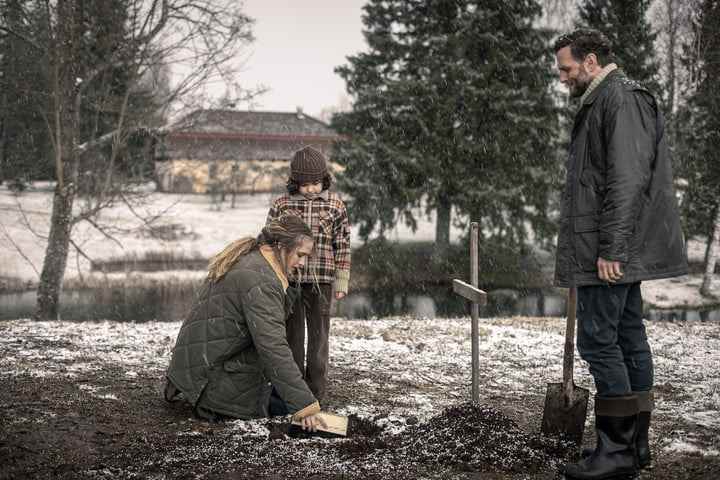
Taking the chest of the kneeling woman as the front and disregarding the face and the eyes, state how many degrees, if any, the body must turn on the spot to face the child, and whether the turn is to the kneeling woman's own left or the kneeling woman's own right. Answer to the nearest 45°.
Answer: approximately 45° to the kneeling woman's own left

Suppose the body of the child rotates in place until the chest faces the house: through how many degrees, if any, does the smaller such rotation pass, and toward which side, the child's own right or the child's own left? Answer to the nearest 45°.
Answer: approximately 180°

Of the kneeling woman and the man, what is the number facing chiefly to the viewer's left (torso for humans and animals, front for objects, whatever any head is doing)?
1

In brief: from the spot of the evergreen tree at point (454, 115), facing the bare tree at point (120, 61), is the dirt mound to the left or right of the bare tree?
left

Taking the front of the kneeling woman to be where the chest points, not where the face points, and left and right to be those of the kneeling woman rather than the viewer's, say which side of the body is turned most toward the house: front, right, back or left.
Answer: left

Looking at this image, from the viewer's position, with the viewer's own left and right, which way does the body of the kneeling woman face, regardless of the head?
facing to the right of the viewer

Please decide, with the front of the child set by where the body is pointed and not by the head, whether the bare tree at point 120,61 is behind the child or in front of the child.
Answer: behind

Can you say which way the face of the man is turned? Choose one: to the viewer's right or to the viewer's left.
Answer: to the viewer's left

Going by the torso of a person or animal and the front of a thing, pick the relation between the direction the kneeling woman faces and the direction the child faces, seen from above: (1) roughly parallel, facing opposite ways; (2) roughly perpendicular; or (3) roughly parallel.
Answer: roughly perpendicular

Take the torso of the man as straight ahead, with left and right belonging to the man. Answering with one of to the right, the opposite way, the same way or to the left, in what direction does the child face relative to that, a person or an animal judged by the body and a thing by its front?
to the left

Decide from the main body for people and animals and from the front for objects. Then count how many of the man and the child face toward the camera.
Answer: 1

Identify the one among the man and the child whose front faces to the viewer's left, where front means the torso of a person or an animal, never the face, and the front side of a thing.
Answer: the man

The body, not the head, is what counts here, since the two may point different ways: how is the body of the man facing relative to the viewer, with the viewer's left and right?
facing to the left of the viewer

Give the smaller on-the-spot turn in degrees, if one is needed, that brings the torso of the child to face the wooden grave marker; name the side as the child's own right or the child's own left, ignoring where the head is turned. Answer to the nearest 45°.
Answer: approximately 90° to the child's own left

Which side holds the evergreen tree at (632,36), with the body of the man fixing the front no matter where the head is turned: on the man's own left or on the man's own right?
on the man's own right
